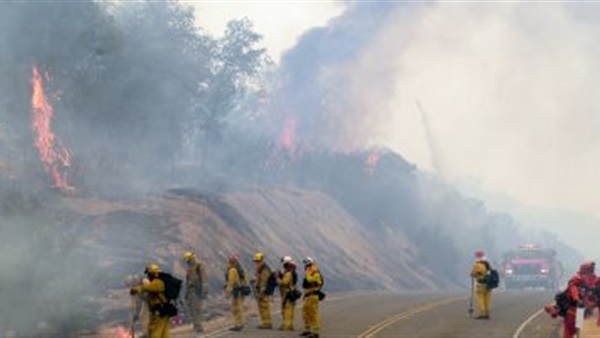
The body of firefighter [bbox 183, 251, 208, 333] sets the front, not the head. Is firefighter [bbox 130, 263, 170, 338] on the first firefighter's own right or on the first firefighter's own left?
on the first firefighter's own left

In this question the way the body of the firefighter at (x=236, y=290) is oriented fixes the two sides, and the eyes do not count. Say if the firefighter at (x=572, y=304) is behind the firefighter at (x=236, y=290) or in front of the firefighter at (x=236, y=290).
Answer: behind

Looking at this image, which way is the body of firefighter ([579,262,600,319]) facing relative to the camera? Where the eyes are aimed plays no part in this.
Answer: to the viewer's left
